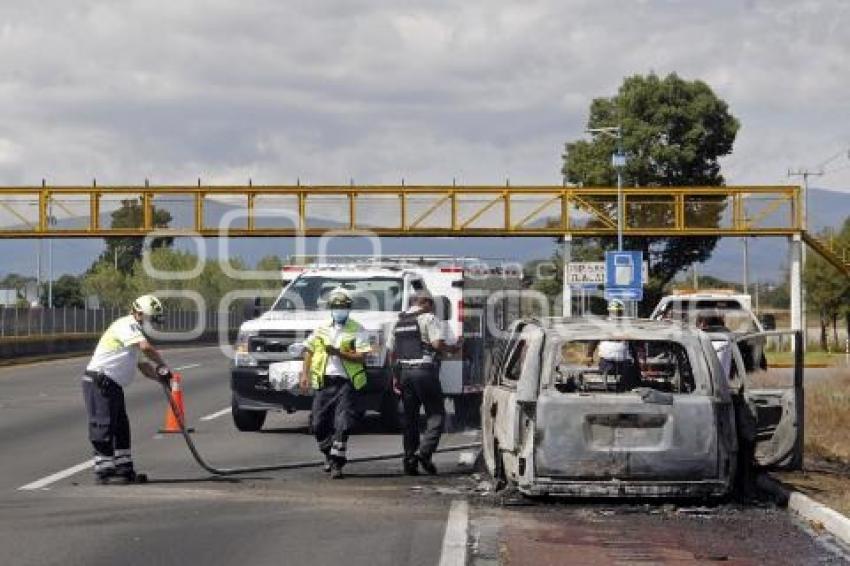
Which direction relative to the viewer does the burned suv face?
away from the camera

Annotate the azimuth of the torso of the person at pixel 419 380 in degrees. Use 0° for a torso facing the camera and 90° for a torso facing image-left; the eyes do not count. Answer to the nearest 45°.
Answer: approximately 225°

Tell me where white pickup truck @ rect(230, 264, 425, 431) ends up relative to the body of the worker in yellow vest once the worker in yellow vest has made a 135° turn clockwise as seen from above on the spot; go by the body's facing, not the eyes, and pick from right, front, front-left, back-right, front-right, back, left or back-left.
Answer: front-right

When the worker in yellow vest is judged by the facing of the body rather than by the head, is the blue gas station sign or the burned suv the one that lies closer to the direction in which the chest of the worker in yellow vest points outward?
the burned suv

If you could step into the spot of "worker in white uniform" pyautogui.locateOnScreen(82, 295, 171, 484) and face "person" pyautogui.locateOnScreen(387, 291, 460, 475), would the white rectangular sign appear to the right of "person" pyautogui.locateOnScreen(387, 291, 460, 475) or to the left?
left

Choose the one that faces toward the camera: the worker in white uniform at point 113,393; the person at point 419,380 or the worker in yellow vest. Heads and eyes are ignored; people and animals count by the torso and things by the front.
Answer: the worker in yellow vest

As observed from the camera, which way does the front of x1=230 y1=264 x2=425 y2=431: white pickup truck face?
facing the viewer and to the left of the viewer

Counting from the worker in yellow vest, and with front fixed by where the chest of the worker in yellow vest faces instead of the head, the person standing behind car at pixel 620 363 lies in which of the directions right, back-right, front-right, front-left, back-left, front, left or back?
left

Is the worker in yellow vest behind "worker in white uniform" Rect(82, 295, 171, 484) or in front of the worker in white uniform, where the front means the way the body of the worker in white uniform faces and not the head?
in front

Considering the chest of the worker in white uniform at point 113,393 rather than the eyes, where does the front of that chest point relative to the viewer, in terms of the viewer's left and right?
facing to the right of the viewer

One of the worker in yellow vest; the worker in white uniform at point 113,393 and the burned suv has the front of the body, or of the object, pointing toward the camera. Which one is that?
the worker in yellow vest

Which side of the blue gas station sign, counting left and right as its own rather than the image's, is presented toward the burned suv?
front

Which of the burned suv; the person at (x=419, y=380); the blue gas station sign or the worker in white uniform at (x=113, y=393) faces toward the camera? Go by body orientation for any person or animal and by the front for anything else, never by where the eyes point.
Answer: the blue gas station sign
